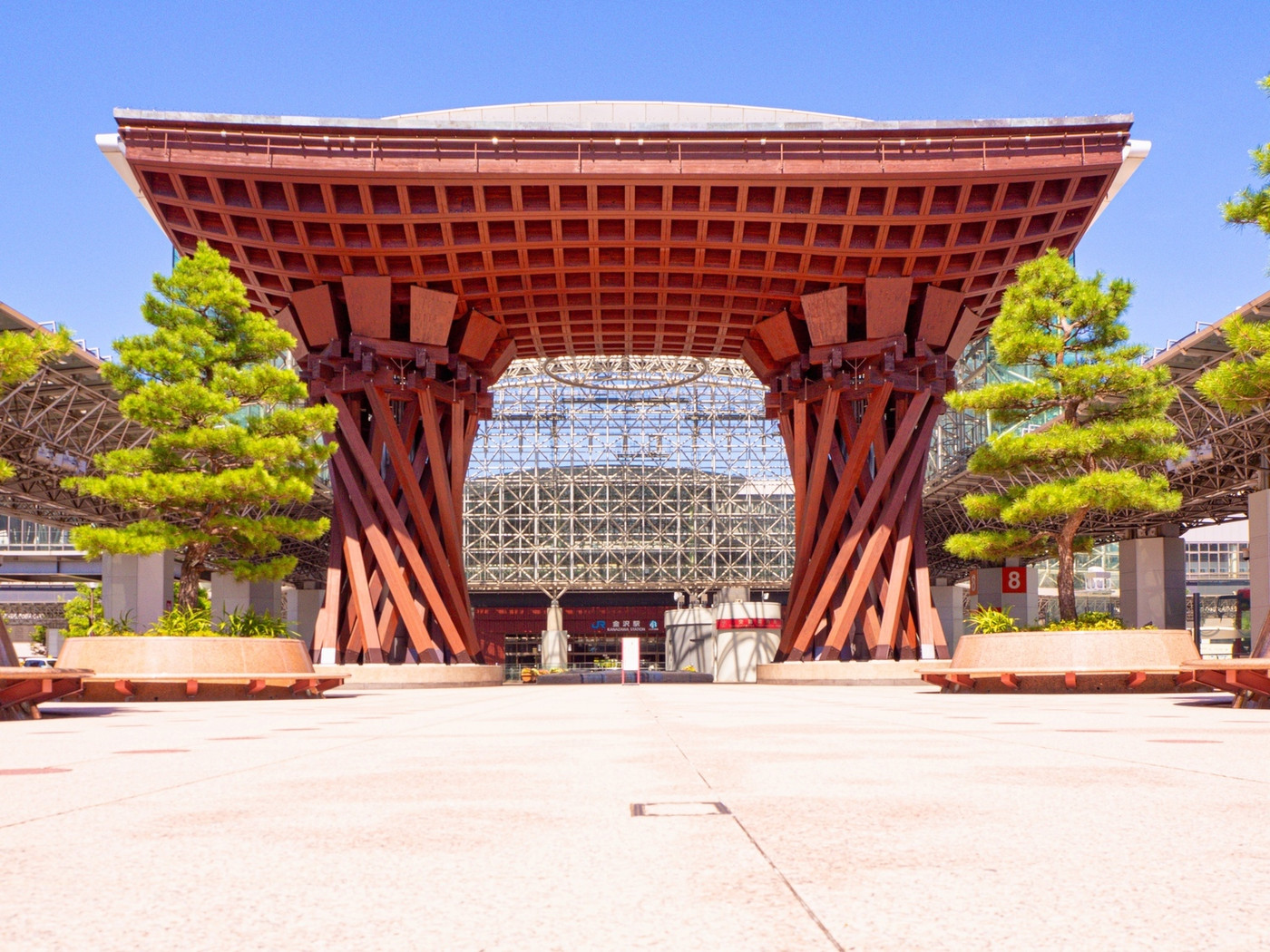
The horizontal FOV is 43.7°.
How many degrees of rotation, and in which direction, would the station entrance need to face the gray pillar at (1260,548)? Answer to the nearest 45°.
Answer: approximately 90° to its left

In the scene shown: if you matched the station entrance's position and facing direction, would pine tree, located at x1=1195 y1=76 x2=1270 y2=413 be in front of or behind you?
in front

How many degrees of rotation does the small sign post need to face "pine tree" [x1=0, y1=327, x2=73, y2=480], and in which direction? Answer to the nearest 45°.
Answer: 0° — it already faces it

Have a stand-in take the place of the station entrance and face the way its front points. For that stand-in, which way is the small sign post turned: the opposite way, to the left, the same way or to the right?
the same way

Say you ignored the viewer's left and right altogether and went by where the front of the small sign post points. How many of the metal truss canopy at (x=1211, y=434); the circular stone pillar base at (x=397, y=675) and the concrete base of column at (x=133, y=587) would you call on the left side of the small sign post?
1

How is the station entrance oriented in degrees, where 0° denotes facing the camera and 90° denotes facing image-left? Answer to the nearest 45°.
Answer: approximately 0°

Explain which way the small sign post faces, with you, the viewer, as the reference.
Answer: facing the viewer

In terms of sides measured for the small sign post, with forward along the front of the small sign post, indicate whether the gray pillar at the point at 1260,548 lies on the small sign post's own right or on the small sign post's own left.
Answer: on the small sign post's own left

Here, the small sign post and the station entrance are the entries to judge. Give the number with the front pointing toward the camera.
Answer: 2
